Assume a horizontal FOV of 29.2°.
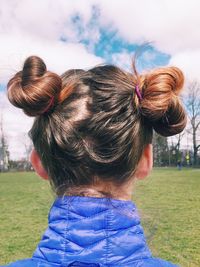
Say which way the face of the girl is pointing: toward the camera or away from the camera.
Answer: away from the camera

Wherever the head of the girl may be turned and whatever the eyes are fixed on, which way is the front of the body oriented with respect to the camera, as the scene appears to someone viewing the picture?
away from the camera
